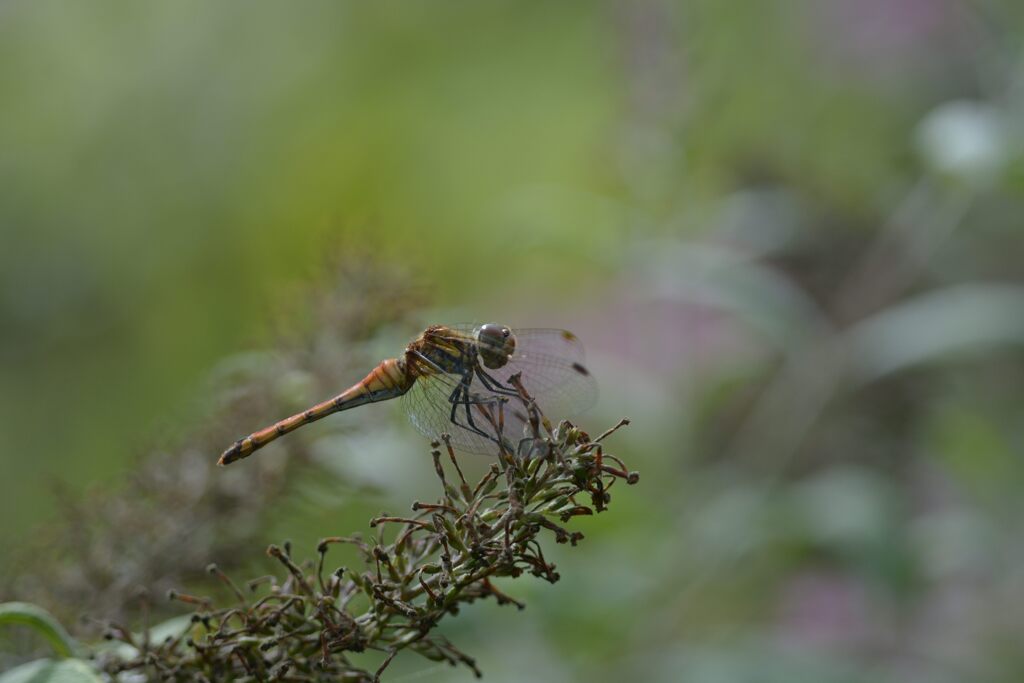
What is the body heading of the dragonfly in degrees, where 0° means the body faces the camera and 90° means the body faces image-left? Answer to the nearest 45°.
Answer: approximately 270°
